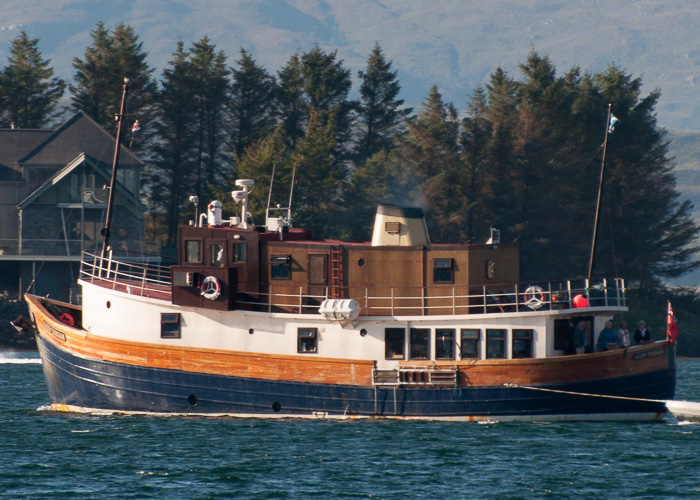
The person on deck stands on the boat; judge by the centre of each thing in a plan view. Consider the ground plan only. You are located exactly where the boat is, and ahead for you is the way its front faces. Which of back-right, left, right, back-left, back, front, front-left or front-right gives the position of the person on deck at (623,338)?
back

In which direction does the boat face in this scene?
to the viewer's left
